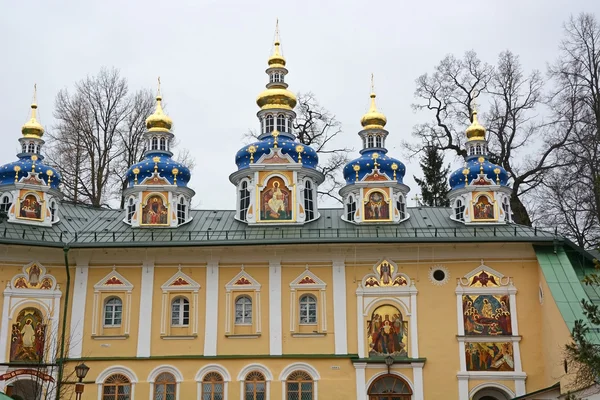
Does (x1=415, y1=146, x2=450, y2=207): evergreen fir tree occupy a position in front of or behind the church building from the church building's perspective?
behind

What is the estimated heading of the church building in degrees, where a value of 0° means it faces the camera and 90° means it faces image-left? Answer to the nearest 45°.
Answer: approximately 0°
